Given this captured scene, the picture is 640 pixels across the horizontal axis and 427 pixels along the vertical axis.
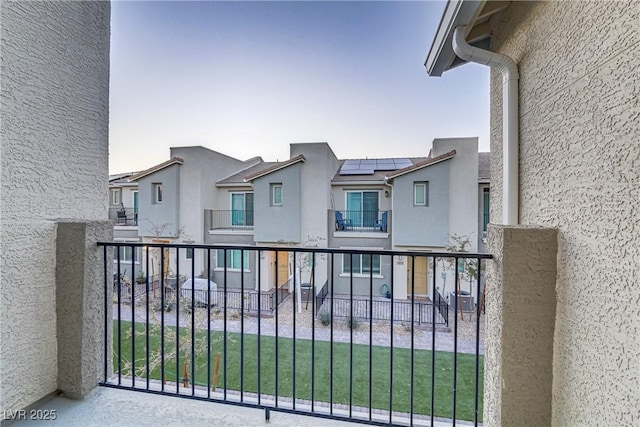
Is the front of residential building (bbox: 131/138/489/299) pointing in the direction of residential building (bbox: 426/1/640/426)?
yes

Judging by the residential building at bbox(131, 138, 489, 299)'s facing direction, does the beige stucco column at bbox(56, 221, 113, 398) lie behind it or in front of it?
in front

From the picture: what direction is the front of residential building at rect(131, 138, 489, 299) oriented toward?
toward the camera

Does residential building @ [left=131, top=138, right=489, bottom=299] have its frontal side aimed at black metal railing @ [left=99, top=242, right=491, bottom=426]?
yes
